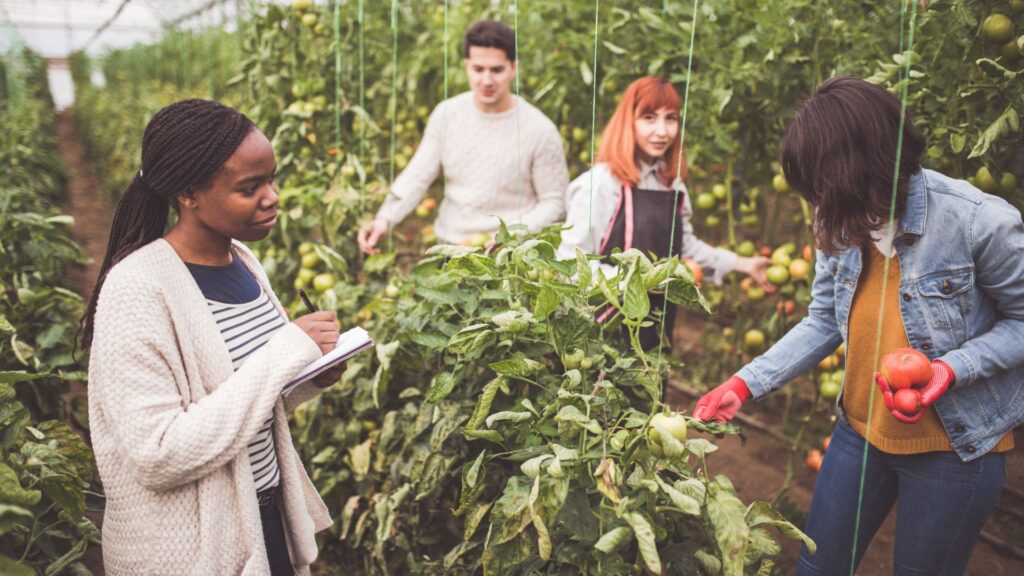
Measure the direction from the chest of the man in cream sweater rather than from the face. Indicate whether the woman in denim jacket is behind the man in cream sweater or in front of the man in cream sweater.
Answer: in front

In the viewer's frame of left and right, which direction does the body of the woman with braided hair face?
facing the viewer and to the right of the viewer

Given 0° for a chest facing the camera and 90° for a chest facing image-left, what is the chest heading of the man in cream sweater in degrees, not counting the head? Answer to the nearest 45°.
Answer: approximately 0°

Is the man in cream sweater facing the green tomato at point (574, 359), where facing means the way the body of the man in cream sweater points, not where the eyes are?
yes

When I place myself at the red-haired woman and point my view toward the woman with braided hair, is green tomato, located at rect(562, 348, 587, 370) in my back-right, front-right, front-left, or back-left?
front-left

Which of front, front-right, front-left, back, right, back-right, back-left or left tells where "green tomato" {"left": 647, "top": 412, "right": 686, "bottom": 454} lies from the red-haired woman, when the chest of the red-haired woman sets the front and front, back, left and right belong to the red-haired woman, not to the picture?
front-right

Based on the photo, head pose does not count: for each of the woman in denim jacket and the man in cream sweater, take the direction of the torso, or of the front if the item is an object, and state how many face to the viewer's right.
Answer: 0

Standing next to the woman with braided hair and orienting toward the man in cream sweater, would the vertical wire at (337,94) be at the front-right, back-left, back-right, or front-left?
front-left

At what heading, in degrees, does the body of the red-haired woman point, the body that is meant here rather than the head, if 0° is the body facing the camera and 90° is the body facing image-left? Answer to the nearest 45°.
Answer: approximately 315°

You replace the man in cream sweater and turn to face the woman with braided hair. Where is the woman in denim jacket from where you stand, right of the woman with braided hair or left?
left

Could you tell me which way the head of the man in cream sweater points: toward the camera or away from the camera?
toward the camera

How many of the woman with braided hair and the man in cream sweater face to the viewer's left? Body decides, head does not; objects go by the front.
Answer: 0
